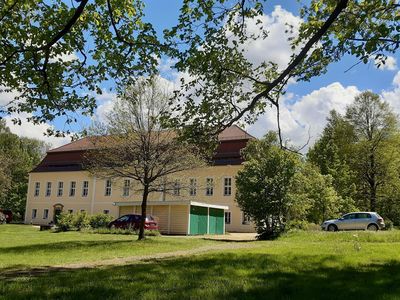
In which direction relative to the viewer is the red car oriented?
to the viewer's left

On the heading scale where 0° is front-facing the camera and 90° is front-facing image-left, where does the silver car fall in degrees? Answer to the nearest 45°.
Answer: approximately 90°

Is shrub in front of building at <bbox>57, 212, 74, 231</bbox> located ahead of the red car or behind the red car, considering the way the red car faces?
ahead

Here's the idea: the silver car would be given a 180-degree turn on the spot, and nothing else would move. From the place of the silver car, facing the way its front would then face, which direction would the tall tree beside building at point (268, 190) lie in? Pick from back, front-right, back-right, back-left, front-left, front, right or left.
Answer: back-right

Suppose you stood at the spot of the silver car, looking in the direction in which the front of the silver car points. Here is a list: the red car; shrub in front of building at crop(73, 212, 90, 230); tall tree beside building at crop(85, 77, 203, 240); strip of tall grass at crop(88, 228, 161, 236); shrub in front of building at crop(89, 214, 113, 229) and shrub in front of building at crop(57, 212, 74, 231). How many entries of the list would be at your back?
0

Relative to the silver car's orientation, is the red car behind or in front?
in front

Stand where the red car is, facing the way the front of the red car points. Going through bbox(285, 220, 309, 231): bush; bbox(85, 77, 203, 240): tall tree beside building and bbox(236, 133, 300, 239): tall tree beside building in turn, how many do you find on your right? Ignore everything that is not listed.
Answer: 0

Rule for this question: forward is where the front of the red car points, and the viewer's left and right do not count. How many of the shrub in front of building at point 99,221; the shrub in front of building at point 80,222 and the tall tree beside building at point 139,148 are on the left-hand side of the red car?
1

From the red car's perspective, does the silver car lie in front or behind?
behind

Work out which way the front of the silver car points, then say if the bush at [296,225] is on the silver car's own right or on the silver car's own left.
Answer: on the silver car's own left

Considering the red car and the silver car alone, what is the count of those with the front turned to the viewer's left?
2
